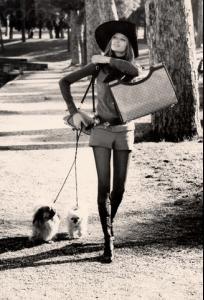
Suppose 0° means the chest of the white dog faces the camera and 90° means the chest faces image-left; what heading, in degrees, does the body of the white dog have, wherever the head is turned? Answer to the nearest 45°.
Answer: approximately 0°

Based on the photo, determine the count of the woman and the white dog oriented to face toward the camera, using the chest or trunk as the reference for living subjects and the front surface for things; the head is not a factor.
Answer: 2

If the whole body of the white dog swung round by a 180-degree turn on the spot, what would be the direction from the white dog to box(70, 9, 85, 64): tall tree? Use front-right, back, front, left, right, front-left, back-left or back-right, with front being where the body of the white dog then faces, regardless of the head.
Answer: front

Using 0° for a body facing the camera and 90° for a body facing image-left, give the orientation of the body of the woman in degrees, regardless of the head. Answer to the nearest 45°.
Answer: approximately 0°

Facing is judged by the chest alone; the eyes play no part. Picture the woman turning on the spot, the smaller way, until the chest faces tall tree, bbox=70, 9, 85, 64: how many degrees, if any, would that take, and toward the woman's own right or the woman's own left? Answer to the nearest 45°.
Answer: approximately 180°
